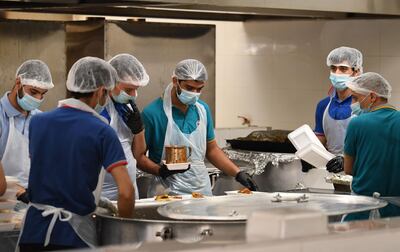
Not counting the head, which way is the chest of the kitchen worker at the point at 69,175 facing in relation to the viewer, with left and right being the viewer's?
facing away from the viewer and to the right of the viewer

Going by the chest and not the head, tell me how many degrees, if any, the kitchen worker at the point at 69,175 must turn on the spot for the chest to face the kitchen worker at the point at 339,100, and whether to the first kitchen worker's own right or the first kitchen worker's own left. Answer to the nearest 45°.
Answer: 0° — they already face them

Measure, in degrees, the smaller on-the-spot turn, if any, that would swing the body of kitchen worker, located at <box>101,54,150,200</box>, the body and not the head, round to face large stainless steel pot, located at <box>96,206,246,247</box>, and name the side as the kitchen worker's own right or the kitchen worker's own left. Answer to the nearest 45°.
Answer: approximately 45° to the kitchen worker's own right

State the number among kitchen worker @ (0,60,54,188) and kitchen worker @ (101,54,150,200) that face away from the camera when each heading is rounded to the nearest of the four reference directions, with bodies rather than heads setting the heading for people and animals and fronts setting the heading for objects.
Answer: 0

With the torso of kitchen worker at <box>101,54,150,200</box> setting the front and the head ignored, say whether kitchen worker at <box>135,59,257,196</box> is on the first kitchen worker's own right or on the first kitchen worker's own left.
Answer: on the first kitchen worker's own left

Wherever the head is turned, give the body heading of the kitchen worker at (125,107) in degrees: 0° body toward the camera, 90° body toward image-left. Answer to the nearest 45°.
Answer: approximately 315°

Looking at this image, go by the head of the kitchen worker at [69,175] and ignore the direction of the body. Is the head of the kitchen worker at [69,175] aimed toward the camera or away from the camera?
away from the camera

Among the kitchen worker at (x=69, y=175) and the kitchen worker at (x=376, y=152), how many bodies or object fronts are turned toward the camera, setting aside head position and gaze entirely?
0

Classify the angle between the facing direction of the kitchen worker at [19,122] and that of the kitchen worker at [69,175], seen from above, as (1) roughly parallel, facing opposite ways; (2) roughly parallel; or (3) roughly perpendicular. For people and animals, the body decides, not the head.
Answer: roughly perpendicular

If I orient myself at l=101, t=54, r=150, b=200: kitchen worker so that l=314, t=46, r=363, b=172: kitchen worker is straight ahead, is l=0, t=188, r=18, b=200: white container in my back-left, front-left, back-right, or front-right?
back-right

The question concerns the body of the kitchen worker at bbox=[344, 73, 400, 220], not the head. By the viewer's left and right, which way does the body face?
facing away from the viewer and to the left of the viewer

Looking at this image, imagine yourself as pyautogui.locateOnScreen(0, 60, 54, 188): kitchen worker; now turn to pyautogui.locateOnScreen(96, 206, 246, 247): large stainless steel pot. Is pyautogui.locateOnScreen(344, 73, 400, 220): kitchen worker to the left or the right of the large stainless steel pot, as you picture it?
left
